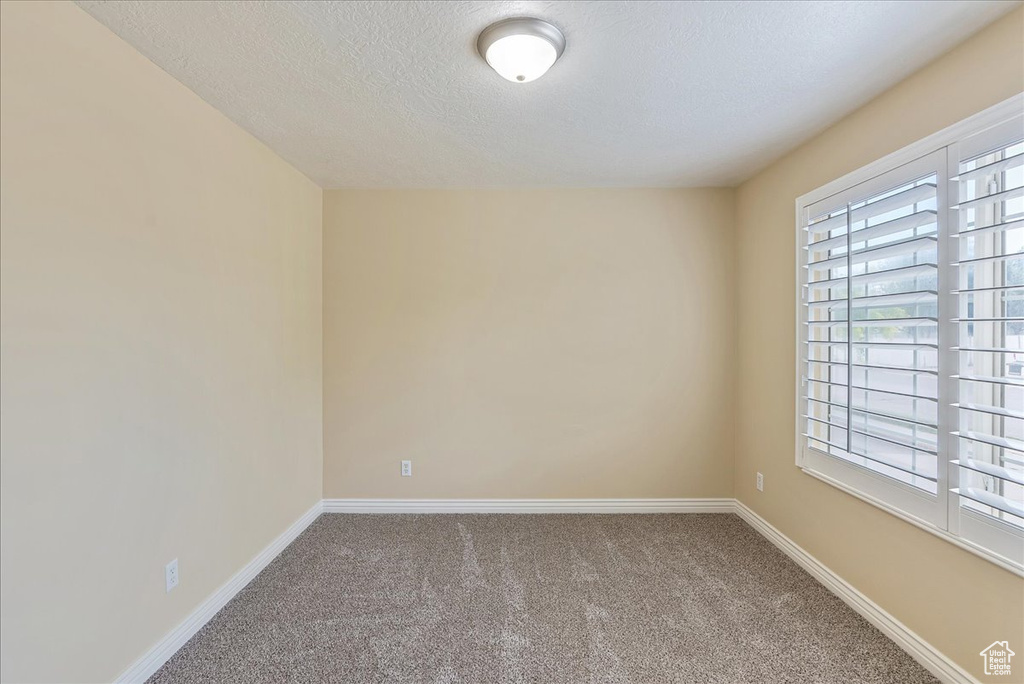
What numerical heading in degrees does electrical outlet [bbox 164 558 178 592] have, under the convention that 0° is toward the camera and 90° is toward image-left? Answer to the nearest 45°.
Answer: approximately 315°

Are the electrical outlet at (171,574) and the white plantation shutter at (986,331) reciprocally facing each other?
yes

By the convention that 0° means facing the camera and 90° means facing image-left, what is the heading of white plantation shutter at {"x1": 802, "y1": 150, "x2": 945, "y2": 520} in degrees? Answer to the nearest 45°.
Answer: approximately 45°

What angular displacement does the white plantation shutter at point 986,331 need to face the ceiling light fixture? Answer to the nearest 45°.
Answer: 0° — it already faces it

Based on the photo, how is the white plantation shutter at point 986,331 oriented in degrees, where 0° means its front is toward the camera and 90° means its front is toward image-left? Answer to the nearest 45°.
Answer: approximately 45°

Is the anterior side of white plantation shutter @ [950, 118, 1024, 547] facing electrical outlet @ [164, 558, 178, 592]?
yes

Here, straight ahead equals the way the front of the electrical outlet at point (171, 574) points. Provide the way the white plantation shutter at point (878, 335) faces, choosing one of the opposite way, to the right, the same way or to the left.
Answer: the opposite way
